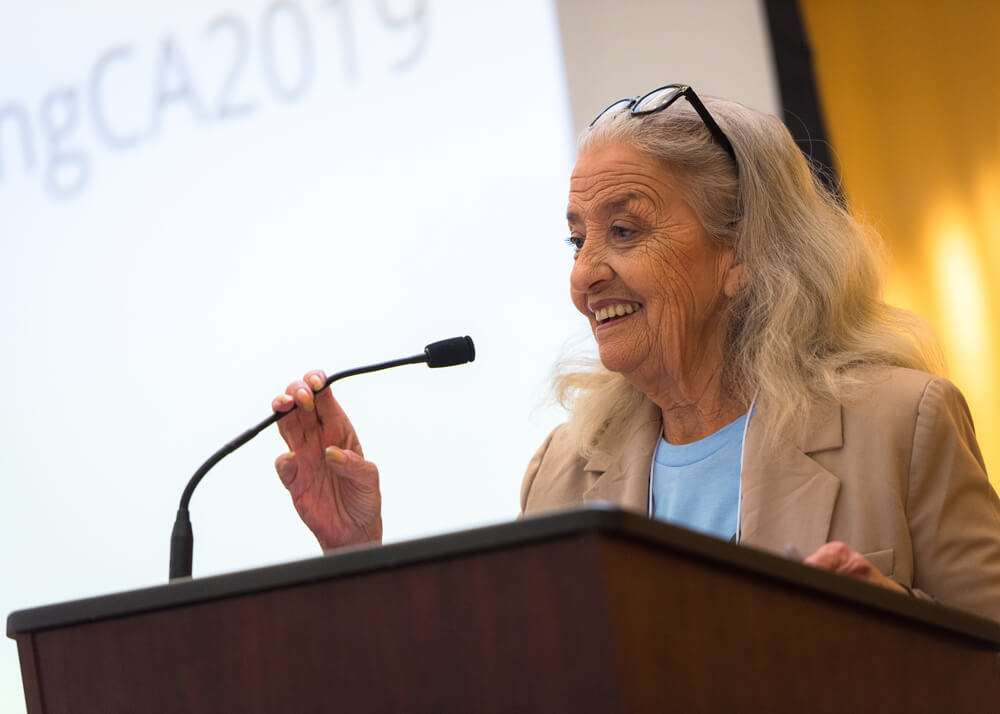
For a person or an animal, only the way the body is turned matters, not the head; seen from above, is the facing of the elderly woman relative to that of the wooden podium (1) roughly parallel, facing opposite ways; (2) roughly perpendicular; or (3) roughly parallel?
roughly parallel

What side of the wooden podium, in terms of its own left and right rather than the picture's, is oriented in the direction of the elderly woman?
back

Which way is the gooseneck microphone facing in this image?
to the viewer's right

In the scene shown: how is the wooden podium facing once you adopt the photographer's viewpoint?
facing the viewer and to the left of the viewer

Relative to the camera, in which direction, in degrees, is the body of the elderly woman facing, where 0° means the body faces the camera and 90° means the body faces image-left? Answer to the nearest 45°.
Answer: approximately 45°
